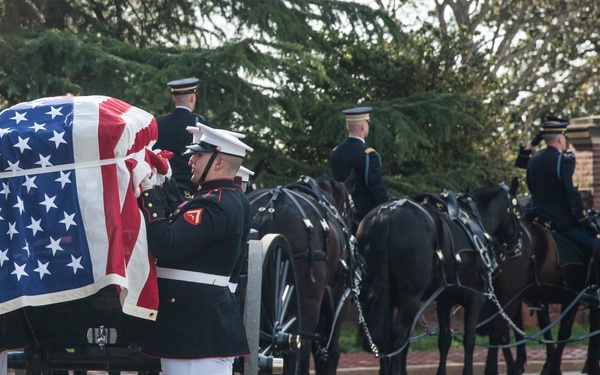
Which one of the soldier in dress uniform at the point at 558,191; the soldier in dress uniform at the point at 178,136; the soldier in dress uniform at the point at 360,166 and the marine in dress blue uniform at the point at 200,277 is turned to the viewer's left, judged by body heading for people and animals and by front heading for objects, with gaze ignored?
the marine in dress blue uniform

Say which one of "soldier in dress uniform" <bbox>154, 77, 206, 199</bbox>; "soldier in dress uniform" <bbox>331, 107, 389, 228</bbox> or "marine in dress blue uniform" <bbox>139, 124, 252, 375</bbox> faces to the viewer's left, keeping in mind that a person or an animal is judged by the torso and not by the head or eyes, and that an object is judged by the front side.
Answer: the marine in dress blue uniform

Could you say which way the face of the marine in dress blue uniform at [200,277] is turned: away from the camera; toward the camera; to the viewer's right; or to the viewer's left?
to the viewer's left

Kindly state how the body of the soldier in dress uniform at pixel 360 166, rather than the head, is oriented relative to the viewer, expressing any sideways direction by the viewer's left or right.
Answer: facing away from the viewer and to the right of the viewer

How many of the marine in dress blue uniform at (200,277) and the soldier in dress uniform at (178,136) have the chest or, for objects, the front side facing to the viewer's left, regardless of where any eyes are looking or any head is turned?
1

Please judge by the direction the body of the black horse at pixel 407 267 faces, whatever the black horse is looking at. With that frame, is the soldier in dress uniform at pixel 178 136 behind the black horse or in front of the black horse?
behind

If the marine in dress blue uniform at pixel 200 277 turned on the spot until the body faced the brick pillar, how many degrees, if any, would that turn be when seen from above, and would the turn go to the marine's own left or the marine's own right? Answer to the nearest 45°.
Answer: approximately 135° to the marine's own right

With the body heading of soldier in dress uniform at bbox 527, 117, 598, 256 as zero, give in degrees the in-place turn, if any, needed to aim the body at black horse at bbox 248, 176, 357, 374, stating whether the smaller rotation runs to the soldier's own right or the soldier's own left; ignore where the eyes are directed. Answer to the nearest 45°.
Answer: approximately 180°

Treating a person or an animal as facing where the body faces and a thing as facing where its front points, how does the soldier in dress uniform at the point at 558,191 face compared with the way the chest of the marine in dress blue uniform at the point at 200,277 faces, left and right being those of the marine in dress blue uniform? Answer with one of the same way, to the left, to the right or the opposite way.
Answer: the opposite way

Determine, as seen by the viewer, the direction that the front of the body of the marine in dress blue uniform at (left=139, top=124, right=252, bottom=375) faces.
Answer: to the viewer's left

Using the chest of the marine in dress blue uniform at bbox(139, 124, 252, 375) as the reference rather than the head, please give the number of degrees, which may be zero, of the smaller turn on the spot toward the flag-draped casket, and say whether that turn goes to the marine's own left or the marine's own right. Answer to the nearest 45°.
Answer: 0° — they already face it
